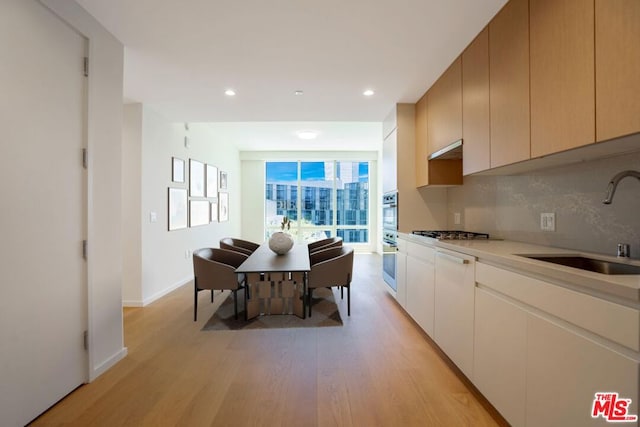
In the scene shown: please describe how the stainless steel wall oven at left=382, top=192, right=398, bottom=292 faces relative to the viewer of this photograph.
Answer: facing to the left of the viewer

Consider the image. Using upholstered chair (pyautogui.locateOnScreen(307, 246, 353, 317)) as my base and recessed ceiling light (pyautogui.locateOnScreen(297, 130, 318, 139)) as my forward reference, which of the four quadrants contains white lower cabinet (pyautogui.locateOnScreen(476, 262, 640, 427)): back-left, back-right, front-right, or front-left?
back-right

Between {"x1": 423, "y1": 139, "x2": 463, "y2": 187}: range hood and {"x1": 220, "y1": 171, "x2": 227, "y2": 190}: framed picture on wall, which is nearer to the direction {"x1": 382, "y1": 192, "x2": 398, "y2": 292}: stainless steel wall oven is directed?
the framed picture on wall

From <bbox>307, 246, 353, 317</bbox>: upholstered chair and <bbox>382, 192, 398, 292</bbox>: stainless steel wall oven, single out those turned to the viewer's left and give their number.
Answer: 2

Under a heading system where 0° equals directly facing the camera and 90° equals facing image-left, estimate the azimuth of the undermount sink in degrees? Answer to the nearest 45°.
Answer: approximately 45°

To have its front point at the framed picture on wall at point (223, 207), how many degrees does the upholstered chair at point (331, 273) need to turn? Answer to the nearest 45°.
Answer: approximately 45° to its right

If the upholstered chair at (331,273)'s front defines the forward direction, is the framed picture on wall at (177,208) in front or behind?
in front

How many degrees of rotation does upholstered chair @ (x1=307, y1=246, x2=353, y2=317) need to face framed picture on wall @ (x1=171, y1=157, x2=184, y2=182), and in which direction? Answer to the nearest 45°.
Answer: approximately 45° to its right

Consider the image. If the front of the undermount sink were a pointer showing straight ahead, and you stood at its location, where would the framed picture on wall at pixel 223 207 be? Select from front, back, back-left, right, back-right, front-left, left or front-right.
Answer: front-right

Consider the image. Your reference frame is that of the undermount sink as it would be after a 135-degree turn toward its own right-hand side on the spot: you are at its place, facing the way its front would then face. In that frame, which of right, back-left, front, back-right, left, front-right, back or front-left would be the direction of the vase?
left

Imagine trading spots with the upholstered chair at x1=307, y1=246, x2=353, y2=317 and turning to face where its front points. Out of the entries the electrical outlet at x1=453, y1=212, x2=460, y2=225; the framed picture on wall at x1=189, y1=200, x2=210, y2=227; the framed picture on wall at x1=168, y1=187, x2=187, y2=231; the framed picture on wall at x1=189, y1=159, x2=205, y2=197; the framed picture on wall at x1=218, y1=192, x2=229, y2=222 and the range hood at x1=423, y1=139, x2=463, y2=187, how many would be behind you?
2

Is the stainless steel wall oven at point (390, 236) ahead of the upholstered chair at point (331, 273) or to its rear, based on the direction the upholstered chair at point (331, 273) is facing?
to the rear

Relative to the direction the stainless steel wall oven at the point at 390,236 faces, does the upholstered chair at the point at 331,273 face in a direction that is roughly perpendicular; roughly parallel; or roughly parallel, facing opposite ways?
roughly parallel

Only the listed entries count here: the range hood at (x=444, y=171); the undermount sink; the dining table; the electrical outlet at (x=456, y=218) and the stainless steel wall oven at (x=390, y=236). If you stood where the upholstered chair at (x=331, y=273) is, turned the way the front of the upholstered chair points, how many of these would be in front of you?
1

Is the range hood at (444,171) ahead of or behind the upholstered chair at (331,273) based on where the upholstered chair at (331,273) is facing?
behind

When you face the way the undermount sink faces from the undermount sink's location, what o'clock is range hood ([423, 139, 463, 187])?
The range hood is roughly at 3 o'clock from the undermount sink.

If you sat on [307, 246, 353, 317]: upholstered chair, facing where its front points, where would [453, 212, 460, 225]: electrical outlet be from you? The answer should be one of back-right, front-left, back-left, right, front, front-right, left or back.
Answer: back

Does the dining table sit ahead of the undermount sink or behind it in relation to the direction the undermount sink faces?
ahead

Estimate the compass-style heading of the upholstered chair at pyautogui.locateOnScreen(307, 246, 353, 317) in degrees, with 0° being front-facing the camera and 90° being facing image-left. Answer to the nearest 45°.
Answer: approximately 90°
